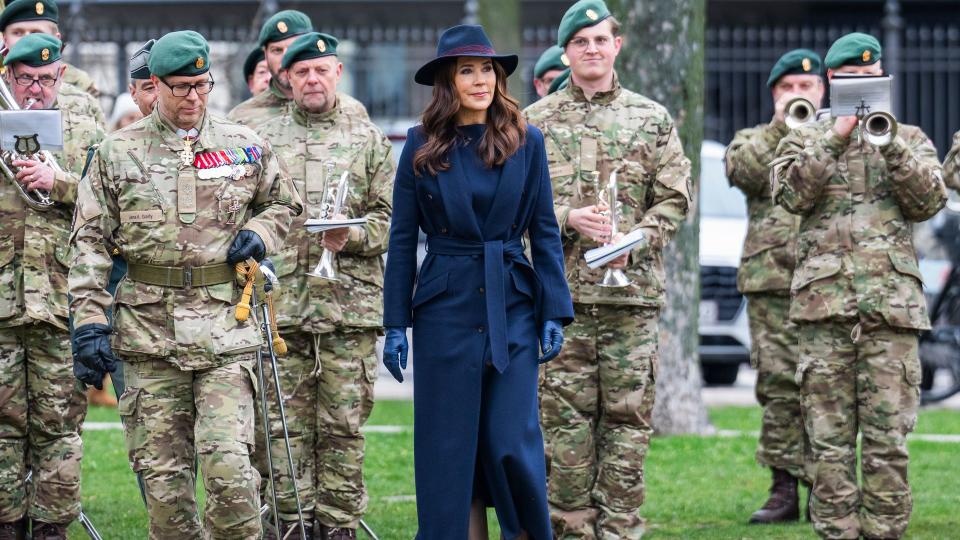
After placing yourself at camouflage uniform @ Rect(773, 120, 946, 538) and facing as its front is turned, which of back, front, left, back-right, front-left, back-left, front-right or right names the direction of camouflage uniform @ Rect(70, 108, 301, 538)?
front-right

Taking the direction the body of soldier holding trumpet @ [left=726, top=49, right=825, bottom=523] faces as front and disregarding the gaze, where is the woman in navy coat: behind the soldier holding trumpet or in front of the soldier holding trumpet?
in front

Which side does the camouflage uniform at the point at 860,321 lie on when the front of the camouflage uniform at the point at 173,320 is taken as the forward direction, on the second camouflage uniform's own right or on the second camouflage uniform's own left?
on the second camouflage uniform's own left

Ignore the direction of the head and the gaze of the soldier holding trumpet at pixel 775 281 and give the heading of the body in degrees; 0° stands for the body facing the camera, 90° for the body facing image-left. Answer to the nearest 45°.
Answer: approximately 0°

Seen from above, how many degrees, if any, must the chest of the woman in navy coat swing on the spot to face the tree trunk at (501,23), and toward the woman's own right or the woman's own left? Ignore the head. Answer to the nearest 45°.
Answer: approximately 180°

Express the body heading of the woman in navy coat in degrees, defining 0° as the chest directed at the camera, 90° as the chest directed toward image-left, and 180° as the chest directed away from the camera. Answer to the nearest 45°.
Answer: approximately 0°

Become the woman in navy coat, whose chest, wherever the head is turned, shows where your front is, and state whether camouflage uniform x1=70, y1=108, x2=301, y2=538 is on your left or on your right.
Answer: on your right

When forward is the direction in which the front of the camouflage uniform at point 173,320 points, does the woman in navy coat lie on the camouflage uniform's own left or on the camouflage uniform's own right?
on the camouflage uniform's own left

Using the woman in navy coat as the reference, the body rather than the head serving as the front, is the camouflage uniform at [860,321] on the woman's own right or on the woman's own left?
on the woman's own left
